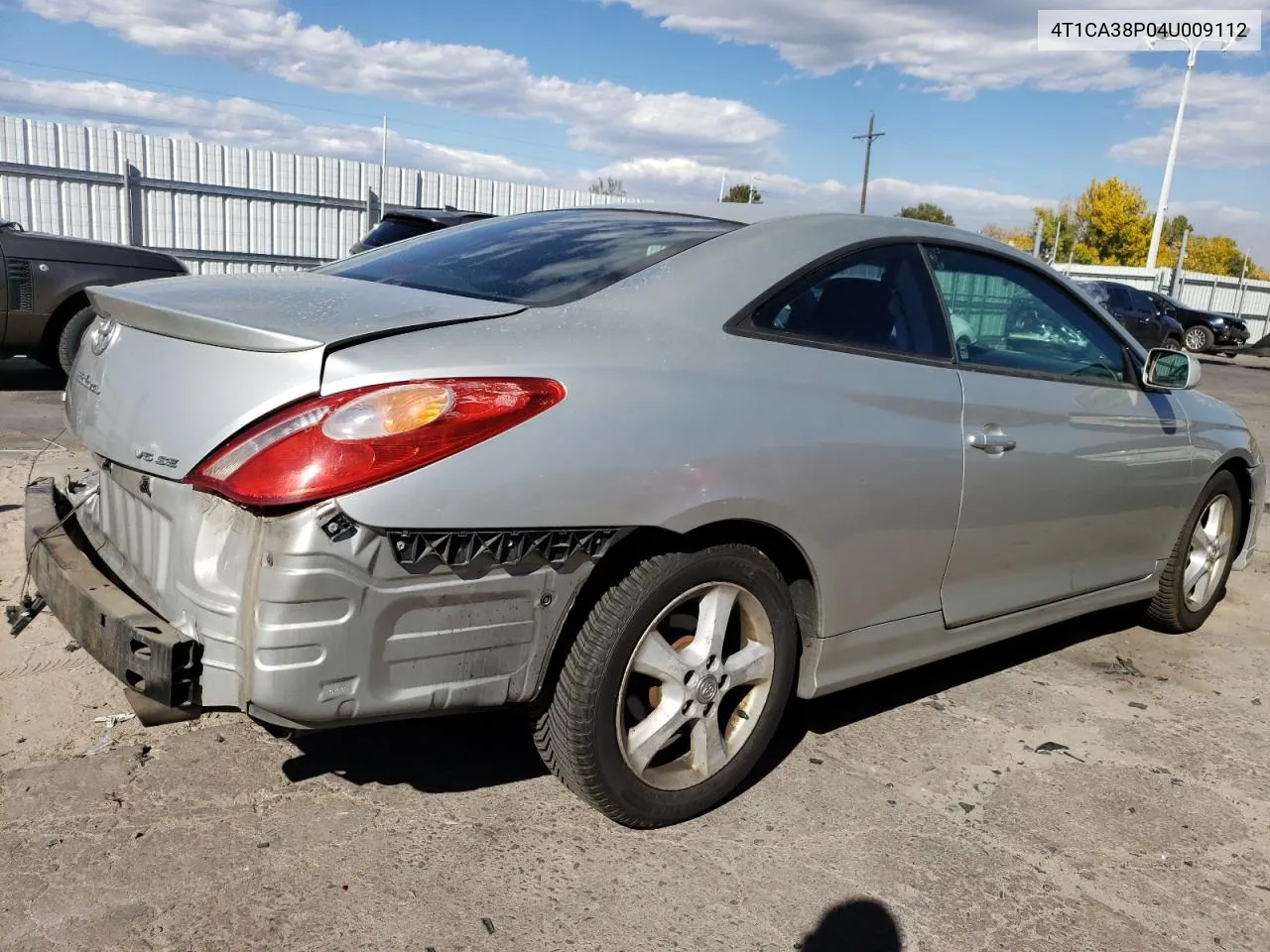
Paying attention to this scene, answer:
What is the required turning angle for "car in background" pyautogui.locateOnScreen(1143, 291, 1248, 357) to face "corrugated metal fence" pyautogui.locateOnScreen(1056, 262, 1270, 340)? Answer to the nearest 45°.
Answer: approximately 135° to its left

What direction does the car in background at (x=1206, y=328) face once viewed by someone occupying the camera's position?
facing the viewer and to the right of the viewer

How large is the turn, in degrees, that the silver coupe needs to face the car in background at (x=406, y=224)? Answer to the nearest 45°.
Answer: approximately 45° to its left

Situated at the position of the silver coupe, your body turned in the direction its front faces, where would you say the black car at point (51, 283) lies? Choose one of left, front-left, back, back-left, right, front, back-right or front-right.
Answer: left

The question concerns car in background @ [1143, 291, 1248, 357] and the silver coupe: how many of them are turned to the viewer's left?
0

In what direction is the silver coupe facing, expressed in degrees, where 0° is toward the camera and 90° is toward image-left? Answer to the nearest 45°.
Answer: approximately 225°

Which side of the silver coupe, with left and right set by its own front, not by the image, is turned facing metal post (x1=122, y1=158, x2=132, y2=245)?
left
